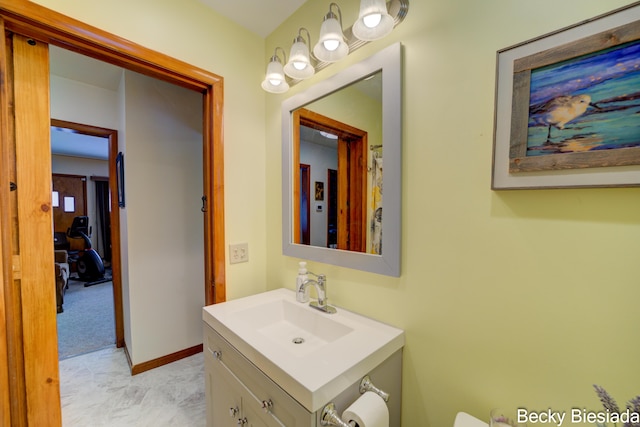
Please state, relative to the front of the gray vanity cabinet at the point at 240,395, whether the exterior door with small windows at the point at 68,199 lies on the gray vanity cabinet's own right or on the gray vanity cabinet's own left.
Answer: on the gray vanity cabinet's own right

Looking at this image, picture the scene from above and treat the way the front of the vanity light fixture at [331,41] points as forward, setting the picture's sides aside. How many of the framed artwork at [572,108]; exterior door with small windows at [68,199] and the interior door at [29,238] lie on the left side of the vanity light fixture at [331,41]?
1

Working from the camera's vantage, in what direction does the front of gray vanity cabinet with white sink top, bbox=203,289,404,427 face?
facing the viewer and to the left of the viewer

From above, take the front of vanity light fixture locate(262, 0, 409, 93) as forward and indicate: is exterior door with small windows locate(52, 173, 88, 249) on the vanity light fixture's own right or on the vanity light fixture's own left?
on the vanity light fixture's own right

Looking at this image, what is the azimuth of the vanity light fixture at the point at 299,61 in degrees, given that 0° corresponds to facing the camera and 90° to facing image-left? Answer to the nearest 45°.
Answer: approximately 45°

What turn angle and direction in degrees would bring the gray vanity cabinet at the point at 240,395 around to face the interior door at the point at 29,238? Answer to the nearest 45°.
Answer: approximately 45° to its right

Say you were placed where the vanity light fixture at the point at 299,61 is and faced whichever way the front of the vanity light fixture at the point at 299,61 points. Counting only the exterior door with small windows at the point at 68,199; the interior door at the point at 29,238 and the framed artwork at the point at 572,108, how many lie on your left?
1

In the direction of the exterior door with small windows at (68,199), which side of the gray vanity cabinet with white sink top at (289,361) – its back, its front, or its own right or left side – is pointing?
right

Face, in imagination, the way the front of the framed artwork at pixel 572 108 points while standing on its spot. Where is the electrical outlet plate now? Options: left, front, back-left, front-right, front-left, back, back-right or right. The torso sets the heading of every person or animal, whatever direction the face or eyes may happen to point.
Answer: front-right

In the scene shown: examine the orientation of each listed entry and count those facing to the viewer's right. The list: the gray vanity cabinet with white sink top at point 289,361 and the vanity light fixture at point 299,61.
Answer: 0

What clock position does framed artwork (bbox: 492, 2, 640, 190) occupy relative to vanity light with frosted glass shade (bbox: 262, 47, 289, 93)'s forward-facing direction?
The framed artwork is roughly at 9 o'clock from the vanity light with frosted glass shade.
